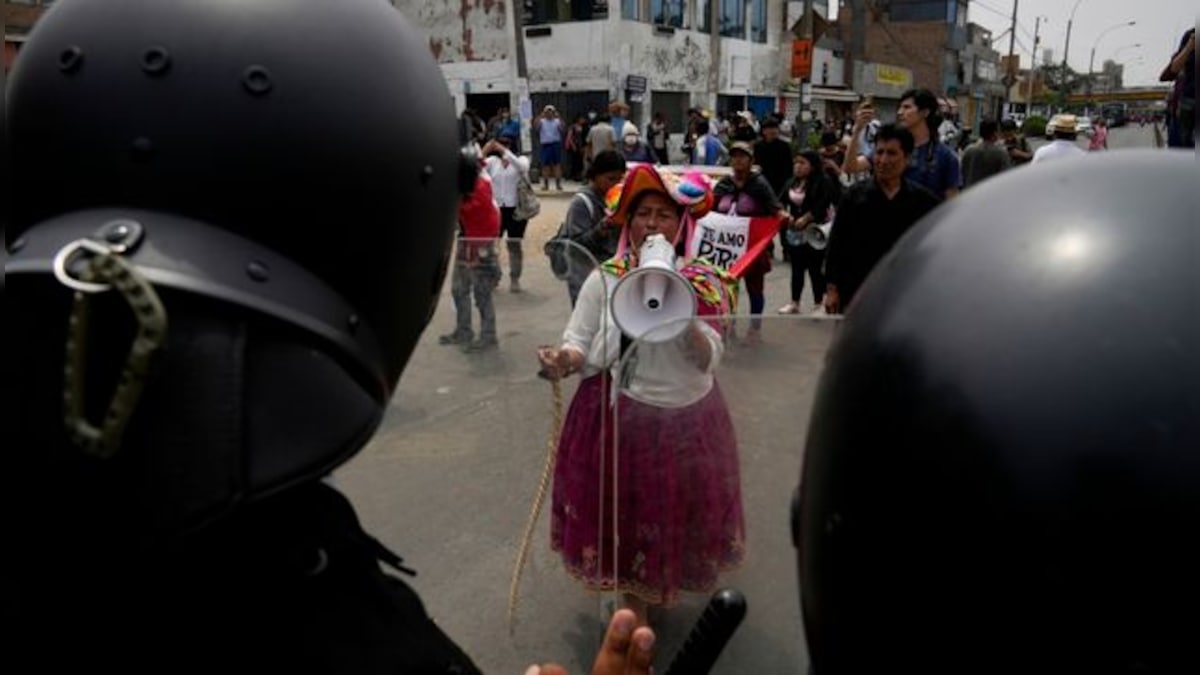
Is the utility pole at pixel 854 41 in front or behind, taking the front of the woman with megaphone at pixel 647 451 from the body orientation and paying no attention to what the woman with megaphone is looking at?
behind

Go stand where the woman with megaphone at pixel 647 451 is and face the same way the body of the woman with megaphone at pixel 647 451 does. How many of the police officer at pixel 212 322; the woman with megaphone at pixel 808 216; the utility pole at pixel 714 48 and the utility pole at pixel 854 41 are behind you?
3

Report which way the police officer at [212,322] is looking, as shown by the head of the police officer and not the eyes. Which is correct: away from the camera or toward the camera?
away from the camera

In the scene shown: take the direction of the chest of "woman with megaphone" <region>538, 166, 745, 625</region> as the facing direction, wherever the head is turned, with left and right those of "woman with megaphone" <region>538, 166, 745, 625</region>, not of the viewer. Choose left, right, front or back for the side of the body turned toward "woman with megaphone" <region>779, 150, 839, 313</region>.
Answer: back

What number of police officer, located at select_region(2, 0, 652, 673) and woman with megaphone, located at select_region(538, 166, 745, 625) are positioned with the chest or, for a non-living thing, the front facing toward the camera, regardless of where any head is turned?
1

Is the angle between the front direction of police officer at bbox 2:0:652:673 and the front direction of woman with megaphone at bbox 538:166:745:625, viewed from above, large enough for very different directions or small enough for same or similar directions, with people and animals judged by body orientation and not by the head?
very different directions

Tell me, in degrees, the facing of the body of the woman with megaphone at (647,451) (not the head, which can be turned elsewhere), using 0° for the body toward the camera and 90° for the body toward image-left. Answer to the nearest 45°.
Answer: approximately 0°

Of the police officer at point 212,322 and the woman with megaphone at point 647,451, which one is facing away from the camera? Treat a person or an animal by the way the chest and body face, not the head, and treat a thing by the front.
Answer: the police officer

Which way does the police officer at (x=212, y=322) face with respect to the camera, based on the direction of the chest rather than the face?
away from the camera

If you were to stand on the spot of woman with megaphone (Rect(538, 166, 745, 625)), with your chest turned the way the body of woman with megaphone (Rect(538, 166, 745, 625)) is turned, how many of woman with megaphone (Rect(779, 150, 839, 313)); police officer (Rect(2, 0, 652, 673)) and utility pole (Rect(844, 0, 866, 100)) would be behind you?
2
